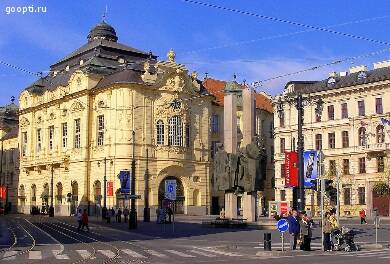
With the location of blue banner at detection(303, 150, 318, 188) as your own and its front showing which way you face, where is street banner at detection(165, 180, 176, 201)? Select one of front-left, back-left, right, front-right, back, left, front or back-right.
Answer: back-right

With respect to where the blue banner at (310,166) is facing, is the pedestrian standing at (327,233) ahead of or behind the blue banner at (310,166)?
ahead

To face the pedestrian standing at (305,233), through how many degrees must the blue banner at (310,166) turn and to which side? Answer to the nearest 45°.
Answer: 0° — it already faces them

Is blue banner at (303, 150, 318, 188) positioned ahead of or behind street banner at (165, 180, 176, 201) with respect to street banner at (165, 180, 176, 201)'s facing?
ahead

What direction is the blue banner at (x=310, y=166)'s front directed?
toward the camera

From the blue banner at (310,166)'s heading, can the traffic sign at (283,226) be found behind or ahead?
ahead

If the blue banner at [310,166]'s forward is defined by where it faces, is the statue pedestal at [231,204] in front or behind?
behind

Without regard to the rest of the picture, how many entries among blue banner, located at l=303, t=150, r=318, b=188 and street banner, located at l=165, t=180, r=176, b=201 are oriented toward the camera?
2

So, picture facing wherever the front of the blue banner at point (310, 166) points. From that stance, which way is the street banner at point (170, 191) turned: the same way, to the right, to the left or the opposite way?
the same way

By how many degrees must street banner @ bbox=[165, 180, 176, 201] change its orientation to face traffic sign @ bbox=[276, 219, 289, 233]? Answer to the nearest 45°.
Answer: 0° — it already faces it

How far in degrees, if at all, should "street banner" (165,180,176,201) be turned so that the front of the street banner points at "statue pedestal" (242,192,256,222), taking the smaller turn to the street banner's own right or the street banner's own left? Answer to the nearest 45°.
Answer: approximately 135° to the street banner's own left
